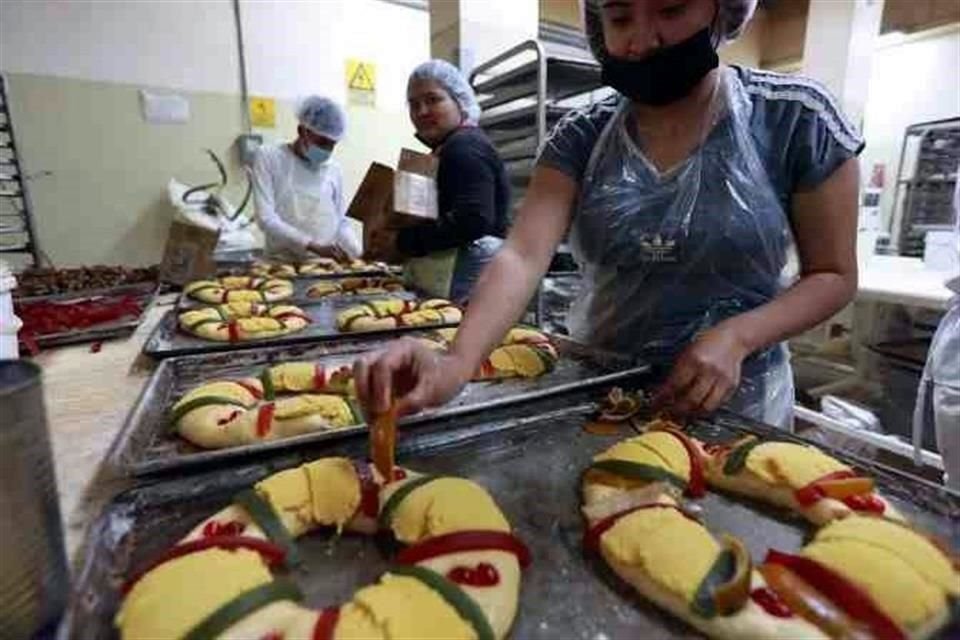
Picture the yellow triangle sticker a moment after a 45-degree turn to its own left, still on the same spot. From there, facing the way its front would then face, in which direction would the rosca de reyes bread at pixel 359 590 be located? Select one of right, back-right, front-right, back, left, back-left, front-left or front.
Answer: front-right

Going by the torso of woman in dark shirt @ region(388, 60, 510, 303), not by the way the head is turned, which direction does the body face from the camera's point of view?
to the viewer's left

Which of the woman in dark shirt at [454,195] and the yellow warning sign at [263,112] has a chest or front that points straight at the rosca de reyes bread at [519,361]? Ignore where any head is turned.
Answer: the yellow warning sign

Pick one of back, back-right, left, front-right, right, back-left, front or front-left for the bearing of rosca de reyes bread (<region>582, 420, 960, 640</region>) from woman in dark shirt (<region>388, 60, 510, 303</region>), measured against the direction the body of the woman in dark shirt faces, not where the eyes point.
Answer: left

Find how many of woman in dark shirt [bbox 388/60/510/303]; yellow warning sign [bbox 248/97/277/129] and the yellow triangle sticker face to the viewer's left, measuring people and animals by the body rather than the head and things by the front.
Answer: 1

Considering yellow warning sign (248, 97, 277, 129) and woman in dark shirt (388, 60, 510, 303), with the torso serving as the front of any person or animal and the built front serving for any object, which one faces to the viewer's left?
the woman in dark shirt

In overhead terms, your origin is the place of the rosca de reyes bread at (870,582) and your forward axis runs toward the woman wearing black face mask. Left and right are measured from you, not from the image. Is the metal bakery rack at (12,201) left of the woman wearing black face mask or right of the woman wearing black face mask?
left

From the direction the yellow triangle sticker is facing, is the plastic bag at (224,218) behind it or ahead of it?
ahead

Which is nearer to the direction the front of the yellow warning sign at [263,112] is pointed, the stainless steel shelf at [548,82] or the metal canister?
the metal canister

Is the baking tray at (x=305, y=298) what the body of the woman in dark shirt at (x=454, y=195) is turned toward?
yes

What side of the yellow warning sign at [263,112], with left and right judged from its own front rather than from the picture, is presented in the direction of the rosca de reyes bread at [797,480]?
front

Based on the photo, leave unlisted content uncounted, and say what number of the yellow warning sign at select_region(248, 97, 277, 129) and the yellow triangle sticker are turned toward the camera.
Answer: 2

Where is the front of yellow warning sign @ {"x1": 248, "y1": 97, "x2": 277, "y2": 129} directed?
toward the camera

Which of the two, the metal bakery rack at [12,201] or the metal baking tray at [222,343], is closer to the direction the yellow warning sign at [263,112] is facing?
the metal baking tray

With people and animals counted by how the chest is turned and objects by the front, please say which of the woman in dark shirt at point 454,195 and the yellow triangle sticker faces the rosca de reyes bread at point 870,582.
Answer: the yellow triangle sticker

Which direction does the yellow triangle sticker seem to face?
toward the camera
